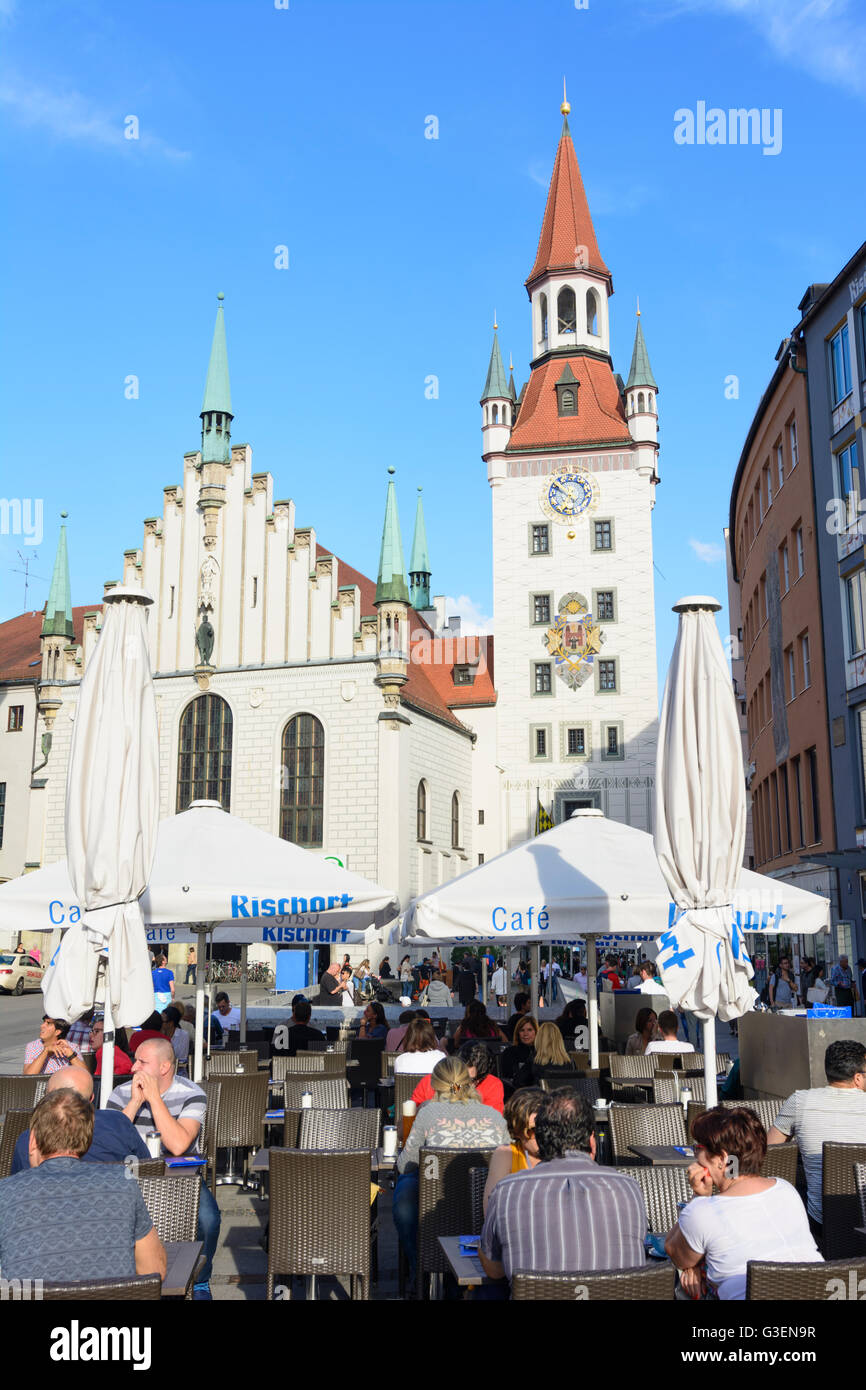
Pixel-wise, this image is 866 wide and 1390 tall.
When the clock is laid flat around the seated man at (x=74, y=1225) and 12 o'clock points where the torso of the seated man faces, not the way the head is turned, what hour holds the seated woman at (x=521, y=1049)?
The seated woman is roughly at 1 o'clock from the seated man.

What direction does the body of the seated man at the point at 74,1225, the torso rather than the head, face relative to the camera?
away from the camera

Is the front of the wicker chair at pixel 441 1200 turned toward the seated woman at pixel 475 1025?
yes

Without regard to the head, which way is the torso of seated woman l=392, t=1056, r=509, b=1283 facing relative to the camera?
away from the camera

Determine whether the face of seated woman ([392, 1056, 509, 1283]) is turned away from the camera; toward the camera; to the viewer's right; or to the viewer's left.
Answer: away from the camera

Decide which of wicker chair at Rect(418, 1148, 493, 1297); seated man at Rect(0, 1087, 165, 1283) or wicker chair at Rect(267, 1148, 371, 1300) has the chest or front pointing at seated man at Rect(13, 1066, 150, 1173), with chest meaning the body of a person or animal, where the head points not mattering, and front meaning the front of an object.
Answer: seated man at Rect(0, 1087, 165, 1283)

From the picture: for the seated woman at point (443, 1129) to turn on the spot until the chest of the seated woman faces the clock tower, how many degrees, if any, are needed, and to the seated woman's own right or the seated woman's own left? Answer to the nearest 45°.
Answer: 0° — they already face it

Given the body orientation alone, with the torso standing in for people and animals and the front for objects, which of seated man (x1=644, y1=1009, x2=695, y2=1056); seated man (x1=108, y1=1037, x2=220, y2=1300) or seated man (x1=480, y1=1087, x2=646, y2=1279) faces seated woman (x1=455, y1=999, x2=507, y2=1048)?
seated man (x1=480, y1=1087, x2=646, y2=1279)

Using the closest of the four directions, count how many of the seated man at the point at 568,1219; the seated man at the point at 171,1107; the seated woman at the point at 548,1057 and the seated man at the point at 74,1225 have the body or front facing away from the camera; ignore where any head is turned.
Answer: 3

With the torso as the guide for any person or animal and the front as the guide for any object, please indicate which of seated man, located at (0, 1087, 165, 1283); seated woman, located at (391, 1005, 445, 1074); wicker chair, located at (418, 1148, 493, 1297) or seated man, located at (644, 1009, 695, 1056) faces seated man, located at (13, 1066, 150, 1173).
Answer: seated man, located at (0, 1087, 165, 1283)

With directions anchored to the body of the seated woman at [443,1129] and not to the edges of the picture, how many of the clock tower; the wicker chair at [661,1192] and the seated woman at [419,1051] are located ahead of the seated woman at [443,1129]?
2

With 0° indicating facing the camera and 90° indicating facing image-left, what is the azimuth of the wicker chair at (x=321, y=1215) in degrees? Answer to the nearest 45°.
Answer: approximately 180°

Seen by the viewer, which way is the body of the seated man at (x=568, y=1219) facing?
away from the camera
